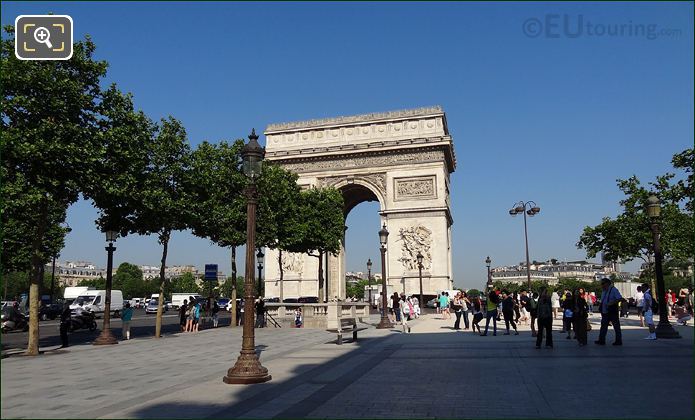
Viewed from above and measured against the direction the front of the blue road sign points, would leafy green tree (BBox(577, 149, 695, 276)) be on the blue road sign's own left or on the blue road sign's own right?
on the blue road sign's own left

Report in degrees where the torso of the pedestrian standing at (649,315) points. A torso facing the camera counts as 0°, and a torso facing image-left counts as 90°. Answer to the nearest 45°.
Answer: approximately 90°

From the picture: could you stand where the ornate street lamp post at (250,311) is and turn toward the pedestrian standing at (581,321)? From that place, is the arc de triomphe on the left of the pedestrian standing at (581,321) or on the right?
left

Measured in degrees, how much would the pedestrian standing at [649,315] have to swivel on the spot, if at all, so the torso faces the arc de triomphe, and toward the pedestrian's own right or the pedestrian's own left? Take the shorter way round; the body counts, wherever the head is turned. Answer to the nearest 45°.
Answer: approximately 45° to the pedestrian's own right

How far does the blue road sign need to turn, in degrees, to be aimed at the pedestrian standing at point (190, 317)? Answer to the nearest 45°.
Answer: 0° — it already faces them
